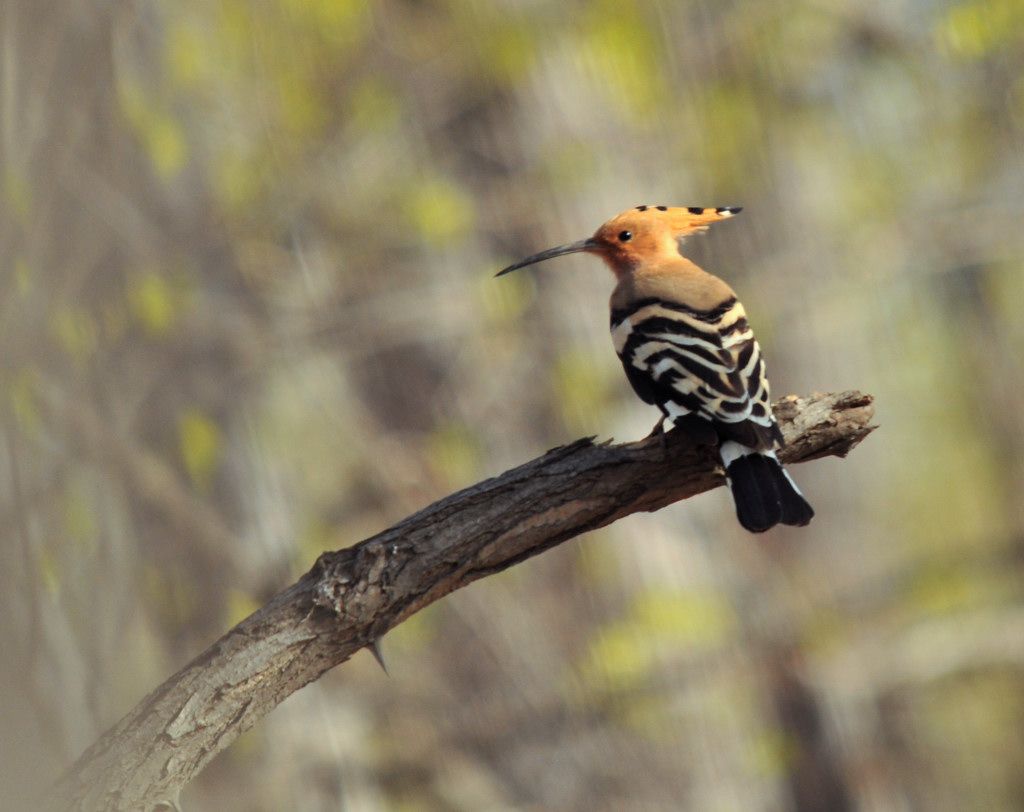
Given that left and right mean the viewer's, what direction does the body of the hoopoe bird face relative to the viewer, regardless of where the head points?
facing away from the viewer and to the left of the viewer
